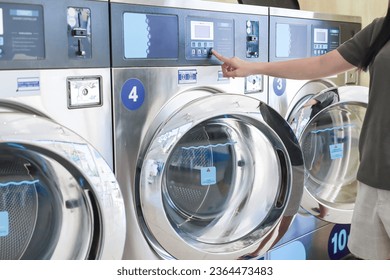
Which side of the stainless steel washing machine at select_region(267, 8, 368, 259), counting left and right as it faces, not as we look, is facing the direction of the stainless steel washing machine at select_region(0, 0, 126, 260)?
right

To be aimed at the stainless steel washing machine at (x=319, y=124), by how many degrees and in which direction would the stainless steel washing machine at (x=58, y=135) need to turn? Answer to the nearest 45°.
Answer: approximately 135° to its left

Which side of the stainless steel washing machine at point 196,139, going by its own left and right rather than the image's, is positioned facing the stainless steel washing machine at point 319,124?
left

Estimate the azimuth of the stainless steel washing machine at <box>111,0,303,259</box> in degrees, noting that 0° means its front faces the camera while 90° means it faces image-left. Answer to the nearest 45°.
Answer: approximately 315°

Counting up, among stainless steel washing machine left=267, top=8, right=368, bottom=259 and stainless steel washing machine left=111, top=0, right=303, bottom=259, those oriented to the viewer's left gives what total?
0

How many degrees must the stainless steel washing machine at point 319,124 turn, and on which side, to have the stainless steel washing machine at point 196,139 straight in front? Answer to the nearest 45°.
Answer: approximately 90° to its right

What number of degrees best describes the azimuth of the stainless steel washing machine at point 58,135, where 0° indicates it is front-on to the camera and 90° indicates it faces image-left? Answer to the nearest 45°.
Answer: approximately 0°
